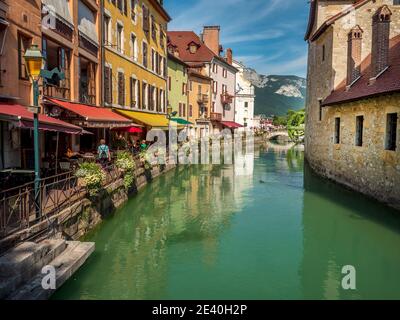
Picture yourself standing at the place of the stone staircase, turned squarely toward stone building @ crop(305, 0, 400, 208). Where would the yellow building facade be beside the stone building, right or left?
left

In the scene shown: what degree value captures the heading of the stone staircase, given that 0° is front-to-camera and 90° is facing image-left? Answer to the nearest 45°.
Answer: approximately 315°

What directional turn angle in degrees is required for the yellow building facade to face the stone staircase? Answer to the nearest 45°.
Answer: approximately 45° to its right

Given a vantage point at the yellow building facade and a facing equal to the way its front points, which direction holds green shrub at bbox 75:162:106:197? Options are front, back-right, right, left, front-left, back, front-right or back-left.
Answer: front-right

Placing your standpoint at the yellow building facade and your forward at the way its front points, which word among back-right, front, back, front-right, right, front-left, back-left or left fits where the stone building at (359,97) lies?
front

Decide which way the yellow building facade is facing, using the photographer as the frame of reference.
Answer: facing the viewer and to the right of the viewer

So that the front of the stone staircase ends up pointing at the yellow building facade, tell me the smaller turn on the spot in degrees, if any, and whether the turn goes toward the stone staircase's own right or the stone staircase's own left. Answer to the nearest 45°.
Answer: approximately 135° to the stone staircase's own left

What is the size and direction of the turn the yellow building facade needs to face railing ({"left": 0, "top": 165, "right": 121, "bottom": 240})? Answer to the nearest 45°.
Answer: approximately 45° to its right

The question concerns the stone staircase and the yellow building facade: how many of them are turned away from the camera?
0

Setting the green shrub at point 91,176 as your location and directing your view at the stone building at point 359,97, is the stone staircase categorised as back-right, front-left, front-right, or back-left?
back-right

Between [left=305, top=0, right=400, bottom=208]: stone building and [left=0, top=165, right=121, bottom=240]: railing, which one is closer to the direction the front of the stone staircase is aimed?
the stone building
